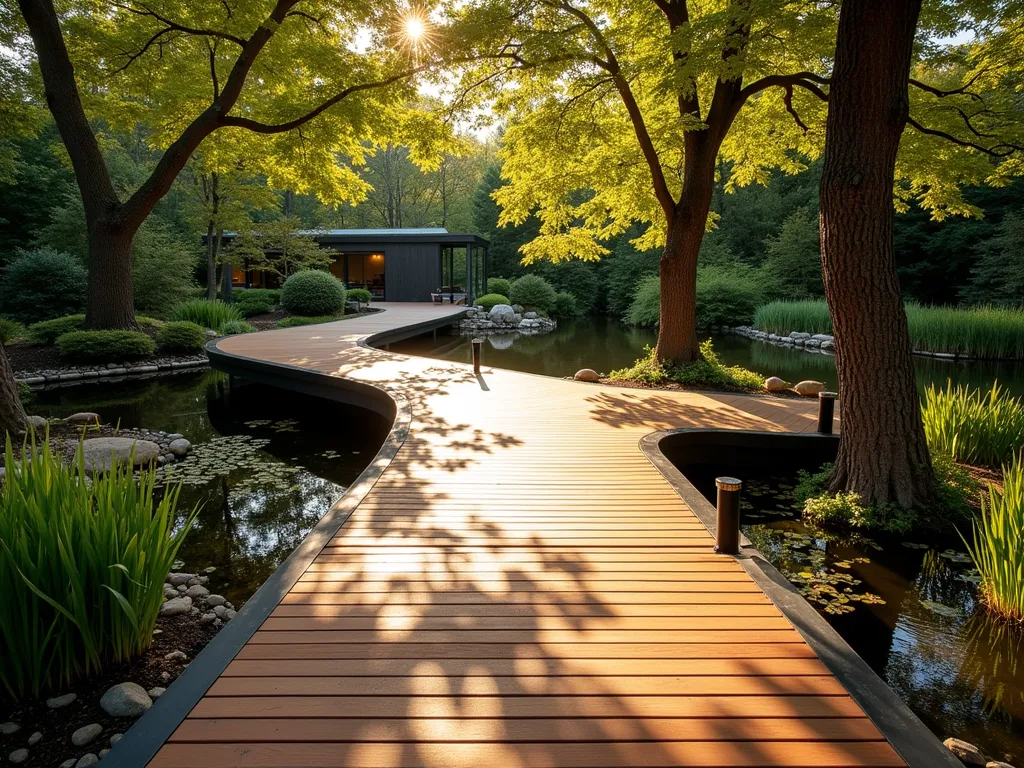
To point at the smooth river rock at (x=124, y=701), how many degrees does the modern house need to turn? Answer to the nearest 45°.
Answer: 0° — it already faces it

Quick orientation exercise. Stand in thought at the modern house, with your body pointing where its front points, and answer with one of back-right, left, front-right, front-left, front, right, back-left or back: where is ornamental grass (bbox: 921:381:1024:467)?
front

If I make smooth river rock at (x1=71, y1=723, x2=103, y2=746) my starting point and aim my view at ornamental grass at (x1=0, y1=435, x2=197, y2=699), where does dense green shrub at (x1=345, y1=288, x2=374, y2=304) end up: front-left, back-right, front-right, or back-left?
front-right

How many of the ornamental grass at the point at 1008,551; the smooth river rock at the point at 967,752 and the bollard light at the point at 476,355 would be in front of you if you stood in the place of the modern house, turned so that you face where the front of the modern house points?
3

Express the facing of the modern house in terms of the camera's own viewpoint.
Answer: facing the viewer

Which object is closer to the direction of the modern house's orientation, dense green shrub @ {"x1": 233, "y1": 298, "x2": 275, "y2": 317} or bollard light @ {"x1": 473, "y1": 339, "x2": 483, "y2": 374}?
the bollard light

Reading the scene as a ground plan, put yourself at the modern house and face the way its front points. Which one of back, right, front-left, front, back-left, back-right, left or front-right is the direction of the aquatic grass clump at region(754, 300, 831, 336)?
front-left

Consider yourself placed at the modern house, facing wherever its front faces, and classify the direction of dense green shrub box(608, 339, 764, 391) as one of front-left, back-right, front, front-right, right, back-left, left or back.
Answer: front

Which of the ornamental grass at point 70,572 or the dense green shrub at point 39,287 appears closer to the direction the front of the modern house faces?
the ornamental grass

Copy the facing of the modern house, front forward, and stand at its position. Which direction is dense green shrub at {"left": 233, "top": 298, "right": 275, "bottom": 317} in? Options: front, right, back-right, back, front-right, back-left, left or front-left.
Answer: front-right

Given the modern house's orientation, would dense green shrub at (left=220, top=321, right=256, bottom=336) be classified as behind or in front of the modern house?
in front

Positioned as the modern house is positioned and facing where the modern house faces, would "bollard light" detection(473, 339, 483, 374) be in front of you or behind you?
in front

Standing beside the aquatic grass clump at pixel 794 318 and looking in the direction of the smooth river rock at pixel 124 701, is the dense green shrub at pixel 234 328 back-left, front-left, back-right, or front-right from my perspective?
front-right

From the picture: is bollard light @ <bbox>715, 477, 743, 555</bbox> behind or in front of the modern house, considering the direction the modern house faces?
in front
